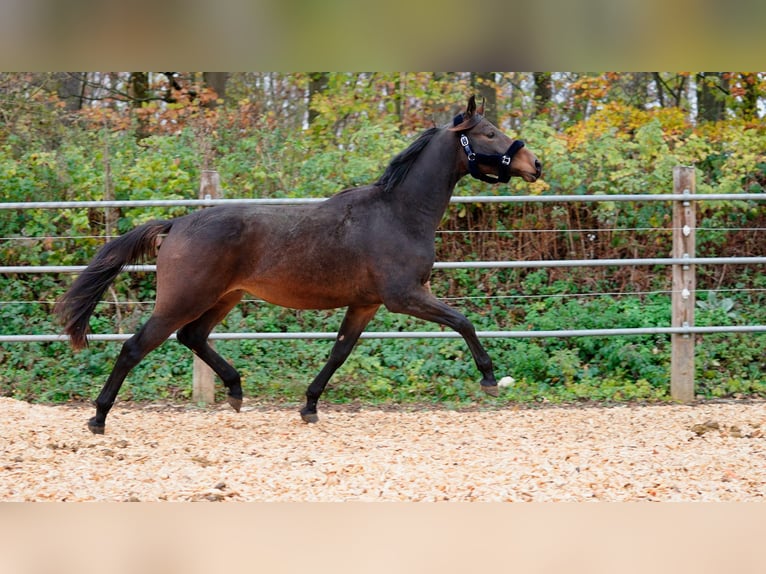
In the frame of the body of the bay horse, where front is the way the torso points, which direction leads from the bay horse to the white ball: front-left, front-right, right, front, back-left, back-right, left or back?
front-left

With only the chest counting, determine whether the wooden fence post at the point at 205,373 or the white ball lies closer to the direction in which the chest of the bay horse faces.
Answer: the white ball

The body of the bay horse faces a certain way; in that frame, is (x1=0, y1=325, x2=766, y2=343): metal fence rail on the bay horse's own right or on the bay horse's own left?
on the bay horse's own left

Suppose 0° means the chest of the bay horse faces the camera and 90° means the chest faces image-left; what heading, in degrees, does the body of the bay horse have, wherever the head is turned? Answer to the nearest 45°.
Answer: approximately 270°

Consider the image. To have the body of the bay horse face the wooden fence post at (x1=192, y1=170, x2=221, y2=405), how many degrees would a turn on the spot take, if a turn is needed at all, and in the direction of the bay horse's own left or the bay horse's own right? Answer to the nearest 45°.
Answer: approximately 135° to the bay horse's own left

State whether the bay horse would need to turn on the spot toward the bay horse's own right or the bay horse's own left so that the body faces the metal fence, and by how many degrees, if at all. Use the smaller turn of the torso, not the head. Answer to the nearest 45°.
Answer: approximately 45° to the bay horse's own left
